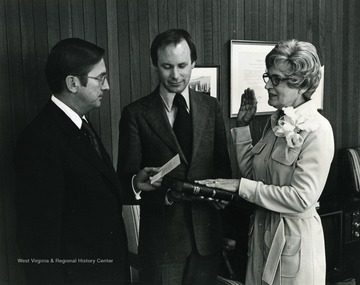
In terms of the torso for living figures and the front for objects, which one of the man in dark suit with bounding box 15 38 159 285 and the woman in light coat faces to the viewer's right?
the man in dark suit

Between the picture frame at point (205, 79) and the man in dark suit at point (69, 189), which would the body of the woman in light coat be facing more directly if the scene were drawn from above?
the man in dark suit

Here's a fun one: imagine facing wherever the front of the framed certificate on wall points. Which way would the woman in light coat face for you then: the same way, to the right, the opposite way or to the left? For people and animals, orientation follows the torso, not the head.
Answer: to the right

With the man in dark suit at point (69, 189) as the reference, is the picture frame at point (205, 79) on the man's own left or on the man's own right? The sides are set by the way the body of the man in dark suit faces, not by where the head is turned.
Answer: on the man's own left

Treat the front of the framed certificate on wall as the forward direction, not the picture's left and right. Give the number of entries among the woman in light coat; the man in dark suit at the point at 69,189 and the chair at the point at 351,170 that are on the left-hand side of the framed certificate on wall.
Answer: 1

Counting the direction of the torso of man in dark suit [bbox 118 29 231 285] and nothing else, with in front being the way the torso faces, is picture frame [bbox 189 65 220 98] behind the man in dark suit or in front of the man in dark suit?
behind

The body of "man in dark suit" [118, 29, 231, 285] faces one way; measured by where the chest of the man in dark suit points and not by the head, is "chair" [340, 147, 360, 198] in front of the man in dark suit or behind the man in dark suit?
behind

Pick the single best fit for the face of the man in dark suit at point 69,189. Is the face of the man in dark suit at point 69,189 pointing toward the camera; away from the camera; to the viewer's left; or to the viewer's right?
to the viewer's right

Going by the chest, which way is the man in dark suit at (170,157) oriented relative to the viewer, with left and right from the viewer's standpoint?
facing the viewer

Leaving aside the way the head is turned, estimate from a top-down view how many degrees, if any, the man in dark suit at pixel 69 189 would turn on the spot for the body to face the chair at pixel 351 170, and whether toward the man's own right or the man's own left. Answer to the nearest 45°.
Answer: approximately 45° to the man's own left

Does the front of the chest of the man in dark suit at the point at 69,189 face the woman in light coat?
yes

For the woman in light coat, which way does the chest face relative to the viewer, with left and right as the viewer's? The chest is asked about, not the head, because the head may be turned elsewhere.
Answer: facing the viewer and to the left of the viewer

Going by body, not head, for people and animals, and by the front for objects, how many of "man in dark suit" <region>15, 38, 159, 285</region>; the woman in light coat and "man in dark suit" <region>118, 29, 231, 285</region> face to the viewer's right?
1

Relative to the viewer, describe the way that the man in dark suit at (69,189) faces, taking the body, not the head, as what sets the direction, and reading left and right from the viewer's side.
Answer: facing to the right of the viewer
